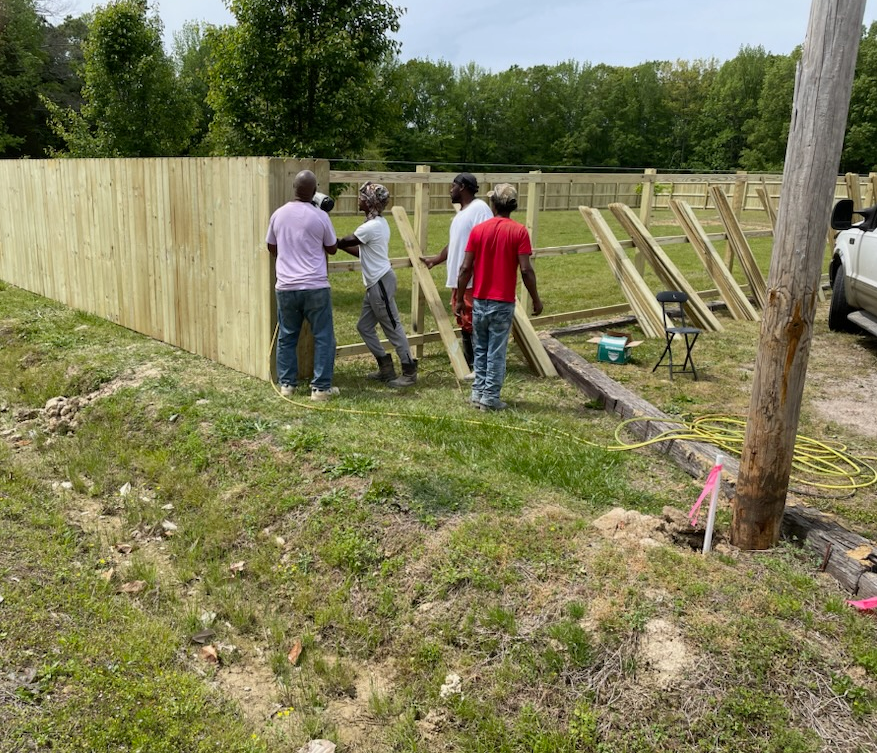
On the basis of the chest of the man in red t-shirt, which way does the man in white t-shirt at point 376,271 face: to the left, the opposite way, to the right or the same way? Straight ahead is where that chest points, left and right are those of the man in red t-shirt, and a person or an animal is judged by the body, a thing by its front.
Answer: to the left

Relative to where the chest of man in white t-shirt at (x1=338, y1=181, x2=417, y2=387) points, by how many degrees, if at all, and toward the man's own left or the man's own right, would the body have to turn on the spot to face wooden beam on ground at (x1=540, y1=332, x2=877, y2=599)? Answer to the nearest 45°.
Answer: approximately 135° to the man's own left

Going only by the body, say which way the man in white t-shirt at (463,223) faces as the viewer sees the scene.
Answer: to the viewer's left

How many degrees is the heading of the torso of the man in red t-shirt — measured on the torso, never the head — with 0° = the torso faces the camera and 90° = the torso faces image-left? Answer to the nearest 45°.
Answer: approximately 180°

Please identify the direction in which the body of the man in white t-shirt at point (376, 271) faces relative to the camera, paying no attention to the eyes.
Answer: to the viewer's left

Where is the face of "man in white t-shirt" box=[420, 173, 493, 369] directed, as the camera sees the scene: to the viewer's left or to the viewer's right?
to the viewer's left

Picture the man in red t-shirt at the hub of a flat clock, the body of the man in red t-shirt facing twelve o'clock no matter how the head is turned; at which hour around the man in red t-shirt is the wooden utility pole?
The wooden utility pole is roughly at 5 o'clock from the man in red t-shirt.

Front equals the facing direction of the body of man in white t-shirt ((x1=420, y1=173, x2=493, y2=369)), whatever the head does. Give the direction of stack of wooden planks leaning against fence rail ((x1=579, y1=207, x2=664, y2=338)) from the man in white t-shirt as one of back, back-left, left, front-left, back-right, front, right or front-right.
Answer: back-right

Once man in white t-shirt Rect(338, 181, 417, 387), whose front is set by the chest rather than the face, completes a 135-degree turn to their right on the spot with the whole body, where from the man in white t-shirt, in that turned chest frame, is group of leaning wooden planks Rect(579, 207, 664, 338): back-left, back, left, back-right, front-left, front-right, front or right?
front

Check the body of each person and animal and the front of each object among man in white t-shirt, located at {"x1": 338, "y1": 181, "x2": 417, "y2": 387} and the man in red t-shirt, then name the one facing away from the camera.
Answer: the man in red t-shirt

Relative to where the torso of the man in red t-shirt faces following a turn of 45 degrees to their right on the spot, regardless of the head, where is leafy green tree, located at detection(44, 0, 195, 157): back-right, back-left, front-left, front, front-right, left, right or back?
left

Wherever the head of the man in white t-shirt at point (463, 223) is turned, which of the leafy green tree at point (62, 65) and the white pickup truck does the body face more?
the leafy green tree
